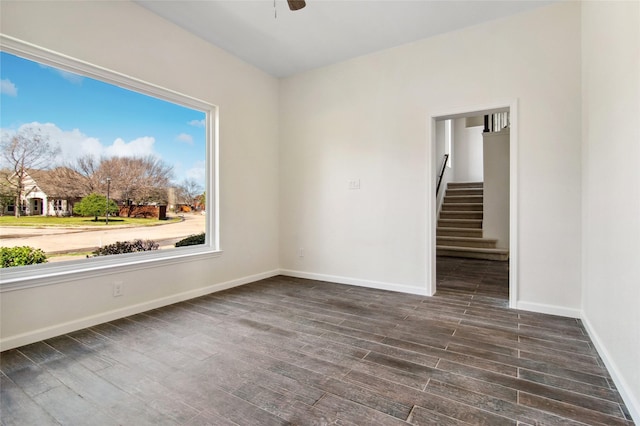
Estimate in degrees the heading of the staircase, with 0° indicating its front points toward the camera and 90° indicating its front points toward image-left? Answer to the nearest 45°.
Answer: approximately 0°

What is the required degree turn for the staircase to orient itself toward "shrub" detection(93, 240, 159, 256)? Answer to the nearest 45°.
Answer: approximately 45° to its right

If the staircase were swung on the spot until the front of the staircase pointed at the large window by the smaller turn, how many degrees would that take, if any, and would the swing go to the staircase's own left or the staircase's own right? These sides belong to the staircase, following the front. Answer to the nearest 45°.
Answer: approximately 45° to the staircase's own right
